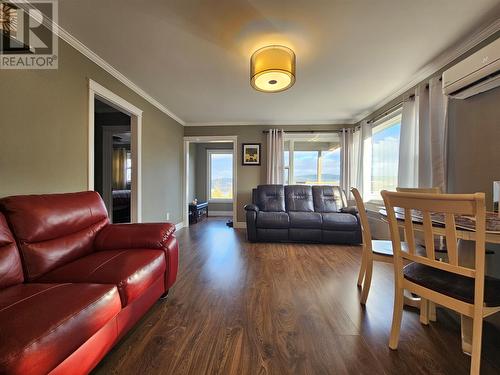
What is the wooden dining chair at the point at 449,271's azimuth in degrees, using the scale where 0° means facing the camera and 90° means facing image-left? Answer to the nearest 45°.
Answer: approximately 225°

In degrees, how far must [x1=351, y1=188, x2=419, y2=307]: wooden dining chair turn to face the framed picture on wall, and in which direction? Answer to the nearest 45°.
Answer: approximately 135° to its left

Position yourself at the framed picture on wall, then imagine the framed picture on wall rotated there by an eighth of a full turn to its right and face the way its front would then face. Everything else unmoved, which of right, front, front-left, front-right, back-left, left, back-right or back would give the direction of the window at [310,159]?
back-left

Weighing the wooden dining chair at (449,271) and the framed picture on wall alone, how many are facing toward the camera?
1

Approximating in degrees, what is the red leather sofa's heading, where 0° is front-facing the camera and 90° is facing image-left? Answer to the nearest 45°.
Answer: approximately 315°

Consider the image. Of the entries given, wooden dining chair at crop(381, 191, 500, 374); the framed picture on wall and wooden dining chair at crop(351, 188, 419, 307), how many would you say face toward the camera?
1

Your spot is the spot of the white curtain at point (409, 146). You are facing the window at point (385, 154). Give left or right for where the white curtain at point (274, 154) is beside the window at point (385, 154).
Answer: left

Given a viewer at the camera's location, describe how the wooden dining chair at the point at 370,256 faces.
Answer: facing to the right of the viewer

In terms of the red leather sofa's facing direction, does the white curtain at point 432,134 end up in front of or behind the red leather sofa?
in front

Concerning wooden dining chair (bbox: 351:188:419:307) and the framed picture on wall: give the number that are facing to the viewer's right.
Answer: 1
